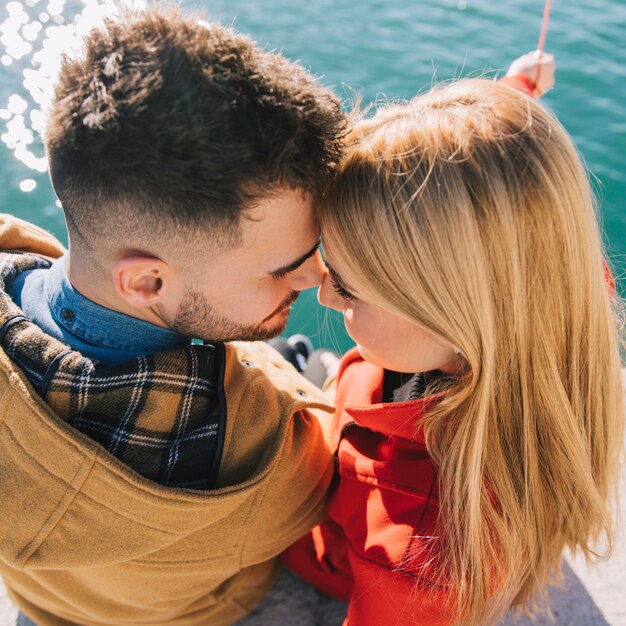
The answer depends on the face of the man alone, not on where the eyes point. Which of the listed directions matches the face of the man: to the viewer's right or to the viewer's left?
to the viewer's right

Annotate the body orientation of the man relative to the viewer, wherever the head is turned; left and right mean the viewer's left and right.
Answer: facing away from the viewer and to the right of the viewer
